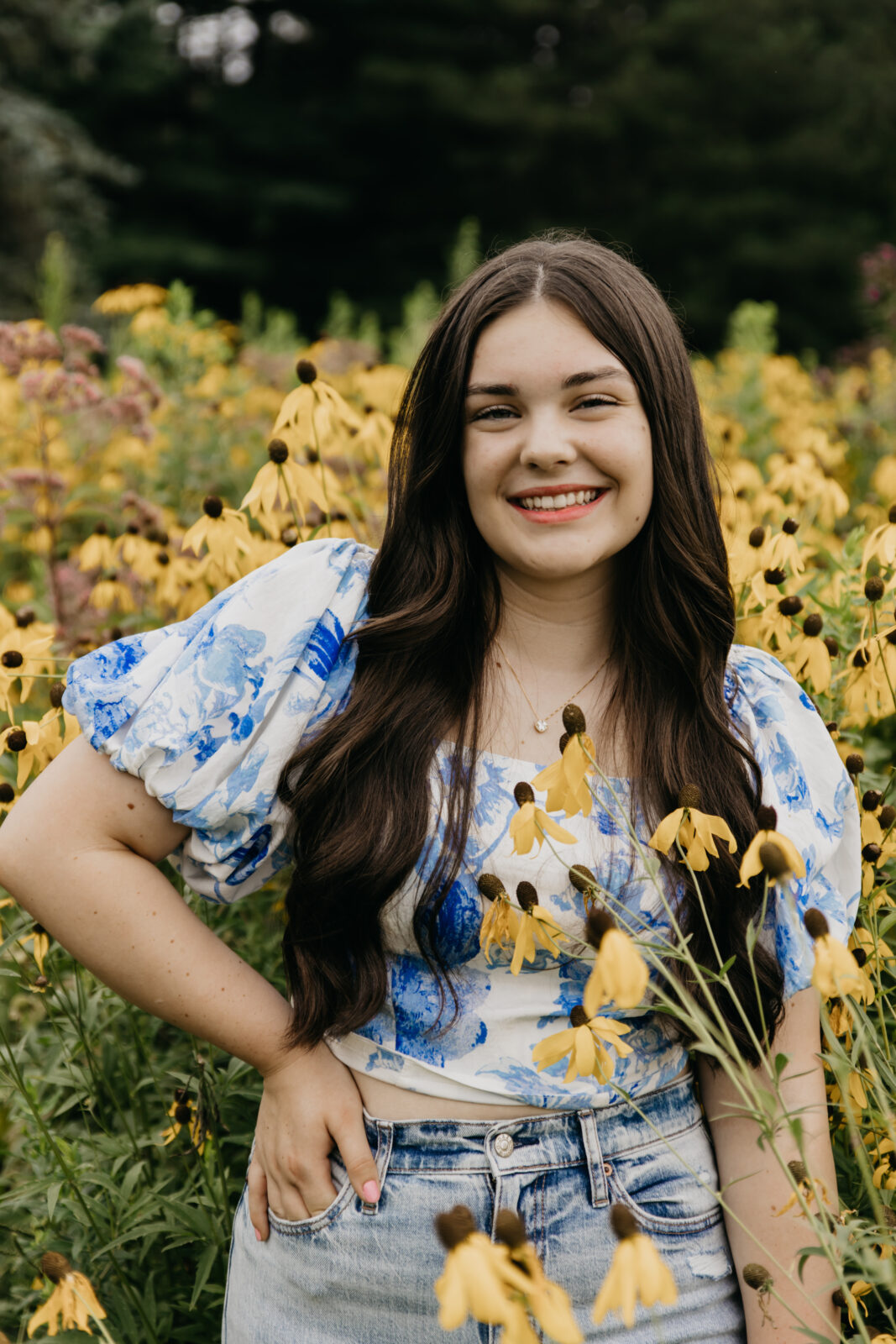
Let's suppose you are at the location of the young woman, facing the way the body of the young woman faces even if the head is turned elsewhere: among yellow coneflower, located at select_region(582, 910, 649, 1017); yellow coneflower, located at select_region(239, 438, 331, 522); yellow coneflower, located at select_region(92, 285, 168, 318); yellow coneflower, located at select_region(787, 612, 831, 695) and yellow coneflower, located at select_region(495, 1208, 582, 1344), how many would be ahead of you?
2

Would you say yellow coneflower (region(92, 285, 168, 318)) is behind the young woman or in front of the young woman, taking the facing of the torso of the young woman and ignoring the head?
behind

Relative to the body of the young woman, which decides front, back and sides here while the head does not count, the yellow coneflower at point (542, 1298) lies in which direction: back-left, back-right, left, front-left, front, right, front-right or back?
front

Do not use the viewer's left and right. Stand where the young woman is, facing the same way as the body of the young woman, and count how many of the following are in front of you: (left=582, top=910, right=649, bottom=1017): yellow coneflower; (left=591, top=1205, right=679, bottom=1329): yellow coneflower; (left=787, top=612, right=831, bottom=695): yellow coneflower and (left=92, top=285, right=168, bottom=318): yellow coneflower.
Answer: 2

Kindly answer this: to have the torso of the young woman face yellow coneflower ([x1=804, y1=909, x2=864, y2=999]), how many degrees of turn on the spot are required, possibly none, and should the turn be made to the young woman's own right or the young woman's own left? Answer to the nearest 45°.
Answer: approximately 45° to the young woman's own left

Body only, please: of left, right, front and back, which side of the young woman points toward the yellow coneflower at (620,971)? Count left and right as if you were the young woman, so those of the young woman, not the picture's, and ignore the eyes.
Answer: front

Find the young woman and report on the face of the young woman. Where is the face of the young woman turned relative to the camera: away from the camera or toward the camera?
toward the camera

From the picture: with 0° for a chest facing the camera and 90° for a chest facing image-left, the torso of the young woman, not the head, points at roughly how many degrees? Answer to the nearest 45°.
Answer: approximately 0°

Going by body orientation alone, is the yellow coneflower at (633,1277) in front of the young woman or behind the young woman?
in front
